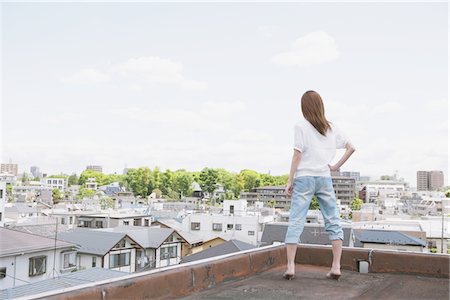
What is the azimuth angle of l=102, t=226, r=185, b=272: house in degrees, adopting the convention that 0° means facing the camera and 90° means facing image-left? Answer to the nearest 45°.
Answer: approximately 315°

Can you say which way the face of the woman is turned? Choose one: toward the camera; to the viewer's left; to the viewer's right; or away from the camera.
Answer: away from the camera

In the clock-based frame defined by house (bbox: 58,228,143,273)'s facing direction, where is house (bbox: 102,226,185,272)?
house (bbox: 102,226,185,272) is roughly at 9 o'clock from house (bbox: 58,228,143,273).

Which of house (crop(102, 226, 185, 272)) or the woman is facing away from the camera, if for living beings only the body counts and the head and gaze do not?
the woman

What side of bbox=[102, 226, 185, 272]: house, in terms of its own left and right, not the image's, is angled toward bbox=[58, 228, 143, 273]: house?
right

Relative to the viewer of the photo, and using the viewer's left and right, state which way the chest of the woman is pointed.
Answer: facing away from the viewer

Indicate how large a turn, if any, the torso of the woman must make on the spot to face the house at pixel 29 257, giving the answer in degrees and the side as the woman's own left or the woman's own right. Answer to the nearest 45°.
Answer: approximately 45° to the woman's own left

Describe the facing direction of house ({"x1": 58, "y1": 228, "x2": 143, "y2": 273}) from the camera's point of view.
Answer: facing the viewer and to the right of the viewer

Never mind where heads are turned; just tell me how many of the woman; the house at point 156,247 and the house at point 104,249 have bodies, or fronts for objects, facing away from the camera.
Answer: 1

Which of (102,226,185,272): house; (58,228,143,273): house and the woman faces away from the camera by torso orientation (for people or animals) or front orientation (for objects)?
the woman
